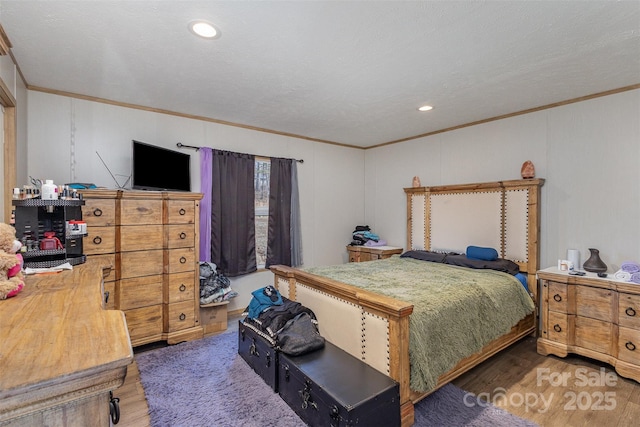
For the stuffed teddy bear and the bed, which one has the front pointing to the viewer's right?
the stuffed teddy bear

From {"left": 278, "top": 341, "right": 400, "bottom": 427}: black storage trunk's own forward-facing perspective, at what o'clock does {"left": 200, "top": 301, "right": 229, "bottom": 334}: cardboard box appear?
The cardboard box is roughly at 3 o'clock from the black storage trunk.

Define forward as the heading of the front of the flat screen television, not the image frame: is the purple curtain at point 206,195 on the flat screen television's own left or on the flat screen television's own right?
on the flat screen television's own left

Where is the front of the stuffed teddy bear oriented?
to the viewer's right

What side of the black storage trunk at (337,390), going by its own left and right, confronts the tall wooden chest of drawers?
right

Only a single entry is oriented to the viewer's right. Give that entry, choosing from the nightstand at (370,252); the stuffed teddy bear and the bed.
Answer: the stuffed teddy bear

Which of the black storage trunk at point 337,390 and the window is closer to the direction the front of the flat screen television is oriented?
the black storage trunk

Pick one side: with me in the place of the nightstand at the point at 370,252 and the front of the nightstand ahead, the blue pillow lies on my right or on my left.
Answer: on my left

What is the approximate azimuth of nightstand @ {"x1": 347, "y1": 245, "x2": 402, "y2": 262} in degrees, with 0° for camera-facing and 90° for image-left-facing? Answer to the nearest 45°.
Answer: approximately 45°

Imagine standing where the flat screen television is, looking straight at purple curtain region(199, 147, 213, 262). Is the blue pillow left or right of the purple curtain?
right

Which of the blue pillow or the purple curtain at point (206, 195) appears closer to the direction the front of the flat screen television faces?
the blue pillow
